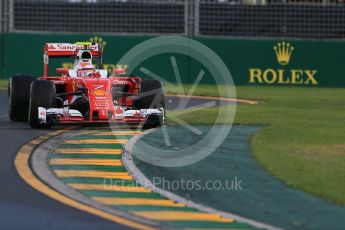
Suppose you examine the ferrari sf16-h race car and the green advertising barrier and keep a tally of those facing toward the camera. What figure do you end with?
2

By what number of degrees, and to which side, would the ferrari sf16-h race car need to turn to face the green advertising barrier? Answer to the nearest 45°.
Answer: approximately 180°

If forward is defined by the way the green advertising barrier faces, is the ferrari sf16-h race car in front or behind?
in front

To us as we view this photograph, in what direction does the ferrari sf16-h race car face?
facing the viewer
